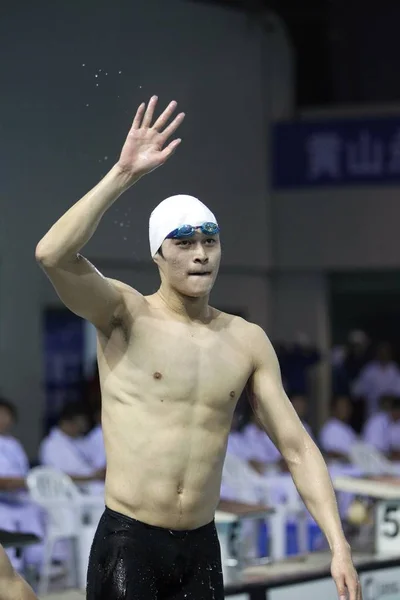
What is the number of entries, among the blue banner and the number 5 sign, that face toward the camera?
2

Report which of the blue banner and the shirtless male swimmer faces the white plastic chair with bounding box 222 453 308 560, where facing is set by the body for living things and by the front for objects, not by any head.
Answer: the blue banner

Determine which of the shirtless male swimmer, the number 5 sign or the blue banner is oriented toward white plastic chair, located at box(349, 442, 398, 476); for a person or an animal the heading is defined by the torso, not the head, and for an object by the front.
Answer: the blue banner

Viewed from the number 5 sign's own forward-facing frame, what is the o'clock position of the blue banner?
The blue banner is roughly at 6 o'clock from the number 5 sign.

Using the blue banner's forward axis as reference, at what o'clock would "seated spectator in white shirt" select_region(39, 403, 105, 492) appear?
The seated spectator in white shirt is roughly at 1 o'clock from the blue banner.

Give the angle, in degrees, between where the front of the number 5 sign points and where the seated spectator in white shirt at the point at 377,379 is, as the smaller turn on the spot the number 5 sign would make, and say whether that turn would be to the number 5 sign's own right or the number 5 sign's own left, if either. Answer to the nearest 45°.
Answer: approximately 180°

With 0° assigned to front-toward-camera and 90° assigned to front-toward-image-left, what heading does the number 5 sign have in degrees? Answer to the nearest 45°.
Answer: approximately 0°

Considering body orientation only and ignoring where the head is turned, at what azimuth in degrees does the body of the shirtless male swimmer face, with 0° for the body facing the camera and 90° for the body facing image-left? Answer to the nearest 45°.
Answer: approximately 315°

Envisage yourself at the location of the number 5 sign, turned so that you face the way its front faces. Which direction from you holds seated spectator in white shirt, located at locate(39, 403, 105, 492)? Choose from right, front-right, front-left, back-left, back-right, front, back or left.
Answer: back-right

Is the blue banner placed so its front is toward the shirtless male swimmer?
yes
